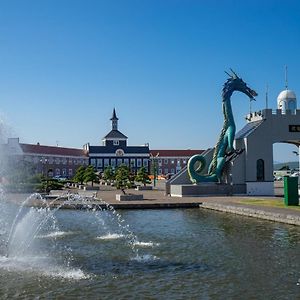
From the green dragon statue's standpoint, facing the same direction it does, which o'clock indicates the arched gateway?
The arched gateway is roughly at 12 o'clock from the green dragon statue.

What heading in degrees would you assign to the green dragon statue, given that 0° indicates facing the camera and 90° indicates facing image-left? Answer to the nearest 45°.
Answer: approximately 270°

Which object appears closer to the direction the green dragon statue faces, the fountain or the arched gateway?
the arched gateway

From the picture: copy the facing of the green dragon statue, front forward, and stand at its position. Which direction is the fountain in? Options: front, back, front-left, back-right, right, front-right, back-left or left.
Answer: right

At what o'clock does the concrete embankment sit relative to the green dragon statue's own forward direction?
The concrete embankment is roughly at 3 o'clock from the green dragon statue.

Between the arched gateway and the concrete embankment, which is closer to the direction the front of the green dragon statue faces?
the arched gateway
